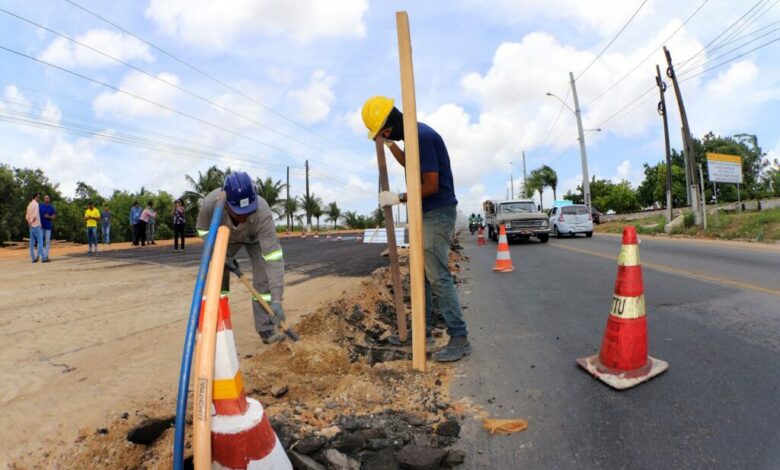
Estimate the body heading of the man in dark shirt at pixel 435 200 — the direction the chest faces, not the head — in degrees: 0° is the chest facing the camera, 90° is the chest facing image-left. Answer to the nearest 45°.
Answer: approximately 90°

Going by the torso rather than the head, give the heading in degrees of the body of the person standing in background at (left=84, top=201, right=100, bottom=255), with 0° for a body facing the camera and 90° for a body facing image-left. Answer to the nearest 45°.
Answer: approximately 0°

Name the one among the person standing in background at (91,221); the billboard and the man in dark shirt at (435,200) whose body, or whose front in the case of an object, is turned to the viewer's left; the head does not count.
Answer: the man in dark shirt

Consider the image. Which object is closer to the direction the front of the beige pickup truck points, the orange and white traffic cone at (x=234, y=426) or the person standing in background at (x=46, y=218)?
the orange and white traffic cone

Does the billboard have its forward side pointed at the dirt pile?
yes

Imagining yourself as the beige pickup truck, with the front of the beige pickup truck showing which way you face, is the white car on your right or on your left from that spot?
on your left

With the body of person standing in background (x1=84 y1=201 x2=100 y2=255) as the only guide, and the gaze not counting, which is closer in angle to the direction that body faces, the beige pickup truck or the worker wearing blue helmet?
the worker wearing blue helmet

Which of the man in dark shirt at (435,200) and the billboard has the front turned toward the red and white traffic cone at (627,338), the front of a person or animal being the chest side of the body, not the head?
the billboard

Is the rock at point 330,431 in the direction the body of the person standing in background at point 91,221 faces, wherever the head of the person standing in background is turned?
yes
